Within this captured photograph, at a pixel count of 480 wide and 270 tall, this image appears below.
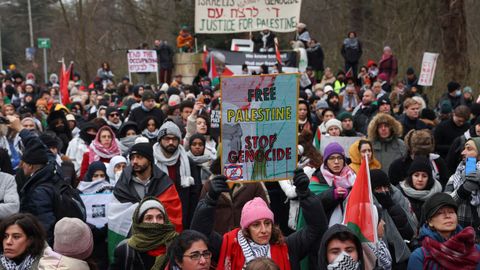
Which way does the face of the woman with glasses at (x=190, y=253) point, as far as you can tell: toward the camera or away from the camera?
toward the camera

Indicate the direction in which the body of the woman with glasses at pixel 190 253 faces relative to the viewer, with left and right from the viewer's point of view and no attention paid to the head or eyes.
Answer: facing the viewer and to the right of the viewer

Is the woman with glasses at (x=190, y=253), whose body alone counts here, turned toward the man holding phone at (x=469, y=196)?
no

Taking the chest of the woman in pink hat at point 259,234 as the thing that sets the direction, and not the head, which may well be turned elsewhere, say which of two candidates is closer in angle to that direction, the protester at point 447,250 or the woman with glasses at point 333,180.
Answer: the protester

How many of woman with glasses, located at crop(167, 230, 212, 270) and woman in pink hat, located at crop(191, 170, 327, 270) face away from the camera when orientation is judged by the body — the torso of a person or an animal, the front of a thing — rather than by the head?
0

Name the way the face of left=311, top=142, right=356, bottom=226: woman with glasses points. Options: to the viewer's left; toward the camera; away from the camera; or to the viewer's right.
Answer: toward the camera

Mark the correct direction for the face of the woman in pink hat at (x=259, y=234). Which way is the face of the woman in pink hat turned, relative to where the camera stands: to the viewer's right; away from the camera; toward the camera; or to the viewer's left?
toward the camera

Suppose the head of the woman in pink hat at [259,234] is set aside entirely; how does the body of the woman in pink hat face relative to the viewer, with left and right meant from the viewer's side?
facing the viewer

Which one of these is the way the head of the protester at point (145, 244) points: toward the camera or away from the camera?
toward the camera

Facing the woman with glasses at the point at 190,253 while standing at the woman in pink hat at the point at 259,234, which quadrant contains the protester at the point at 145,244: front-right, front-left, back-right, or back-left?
front-right

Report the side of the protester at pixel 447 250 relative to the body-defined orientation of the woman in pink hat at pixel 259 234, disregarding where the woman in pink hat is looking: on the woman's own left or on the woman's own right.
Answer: on the woman's own left

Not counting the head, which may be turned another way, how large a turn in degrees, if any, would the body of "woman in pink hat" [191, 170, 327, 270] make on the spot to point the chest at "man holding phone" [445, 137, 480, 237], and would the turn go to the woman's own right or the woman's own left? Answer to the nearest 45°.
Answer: approximately 135° to the woman's own left
